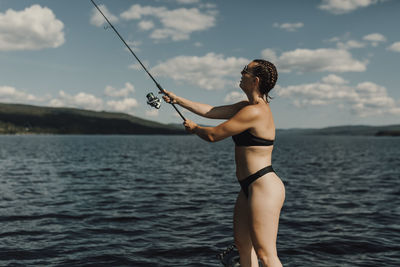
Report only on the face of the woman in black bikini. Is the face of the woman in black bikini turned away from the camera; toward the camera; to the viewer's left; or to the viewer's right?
to the viewer's left

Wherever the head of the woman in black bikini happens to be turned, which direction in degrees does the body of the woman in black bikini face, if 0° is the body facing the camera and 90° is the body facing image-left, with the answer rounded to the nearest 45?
approximately 90°
